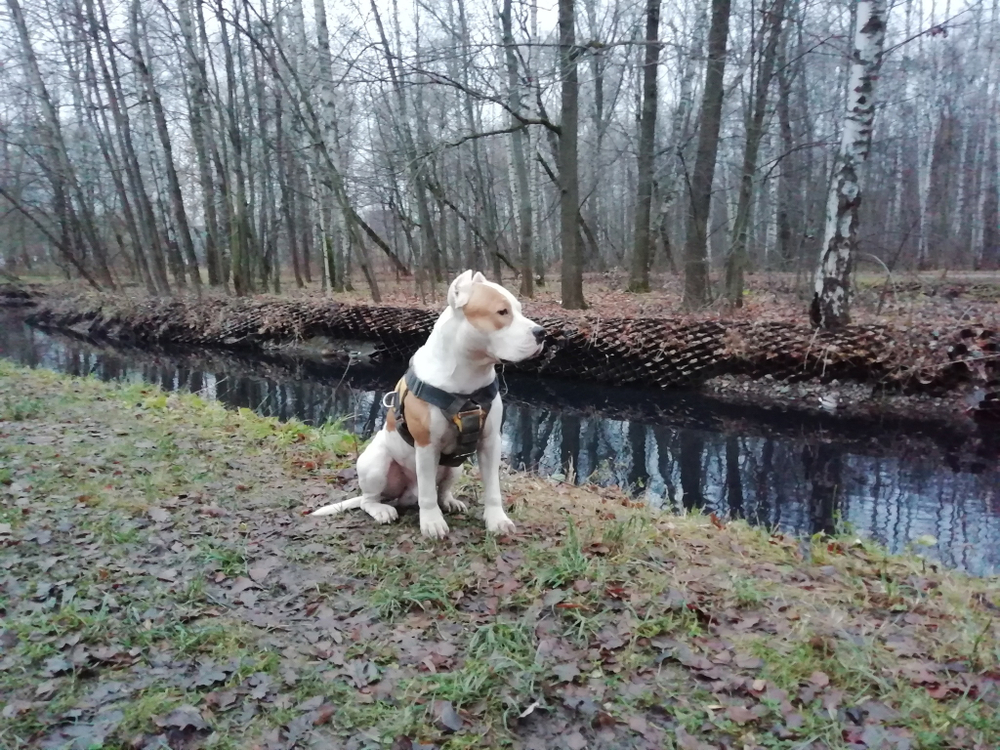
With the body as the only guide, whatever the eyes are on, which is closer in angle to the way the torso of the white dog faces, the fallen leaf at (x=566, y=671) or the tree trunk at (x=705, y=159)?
the fallen leaf

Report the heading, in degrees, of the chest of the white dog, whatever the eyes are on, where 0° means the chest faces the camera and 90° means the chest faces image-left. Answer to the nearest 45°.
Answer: approximately 315°

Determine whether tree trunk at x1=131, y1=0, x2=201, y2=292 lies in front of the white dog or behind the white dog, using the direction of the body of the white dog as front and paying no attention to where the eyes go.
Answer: behind

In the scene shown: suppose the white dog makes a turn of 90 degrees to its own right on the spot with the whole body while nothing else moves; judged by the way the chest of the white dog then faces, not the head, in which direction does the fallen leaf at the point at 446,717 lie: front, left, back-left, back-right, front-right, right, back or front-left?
front-left

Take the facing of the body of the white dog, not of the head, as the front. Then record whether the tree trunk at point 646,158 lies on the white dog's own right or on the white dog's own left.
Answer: on the white dog's own left

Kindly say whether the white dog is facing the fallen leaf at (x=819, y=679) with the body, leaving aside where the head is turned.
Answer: yes

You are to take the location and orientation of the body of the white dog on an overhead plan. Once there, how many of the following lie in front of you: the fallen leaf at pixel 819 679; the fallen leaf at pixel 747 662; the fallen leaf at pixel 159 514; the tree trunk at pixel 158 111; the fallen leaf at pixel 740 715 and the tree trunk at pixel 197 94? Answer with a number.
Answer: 3

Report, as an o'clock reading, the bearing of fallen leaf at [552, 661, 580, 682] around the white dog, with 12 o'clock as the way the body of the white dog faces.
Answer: The fallen leaf is roughly at 1 o'clock from the white dog.

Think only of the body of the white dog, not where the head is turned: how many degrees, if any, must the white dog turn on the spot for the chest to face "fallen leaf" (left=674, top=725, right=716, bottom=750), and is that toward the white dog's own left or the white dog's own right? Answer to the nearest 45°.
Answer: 0° — it already faces it

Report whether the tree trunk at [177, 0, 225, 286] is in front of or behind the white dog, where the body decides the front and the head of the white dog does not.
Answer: behind

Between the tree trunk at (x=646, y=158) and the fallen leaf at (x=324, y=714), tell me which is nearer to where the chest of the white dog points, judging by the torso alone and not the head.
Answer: the fallen leaf

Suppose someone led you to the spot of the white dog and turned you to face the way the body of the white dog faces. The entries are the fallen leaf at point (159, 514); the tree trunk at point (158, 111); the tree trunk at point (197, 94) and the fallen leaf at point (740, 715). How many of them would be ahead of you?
1

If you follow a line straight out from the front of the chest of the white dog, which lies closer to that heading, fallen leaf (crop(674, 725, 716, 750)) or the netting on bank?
the fallen leaf
